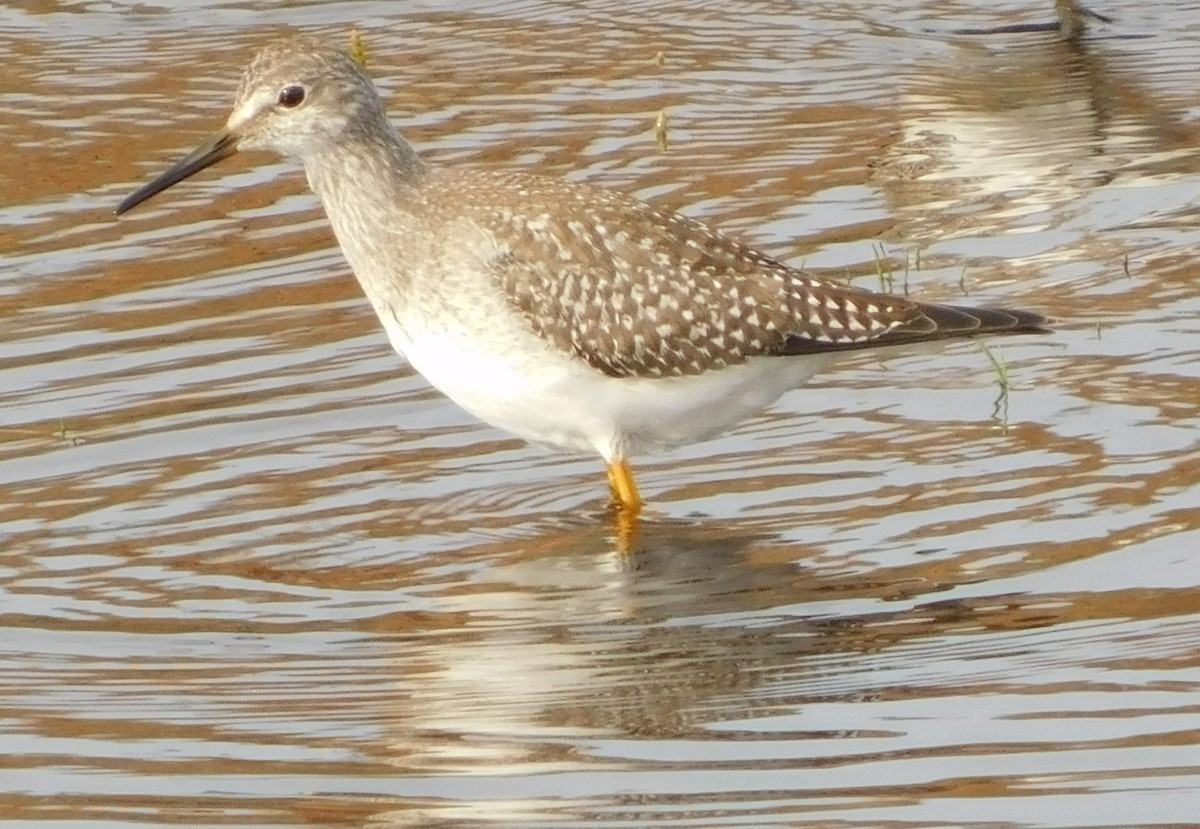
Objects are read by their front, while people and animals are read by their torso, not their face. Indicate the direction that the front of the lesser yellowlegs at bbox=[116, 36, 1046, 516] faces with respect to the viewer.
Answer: facing to the left of the viewer
